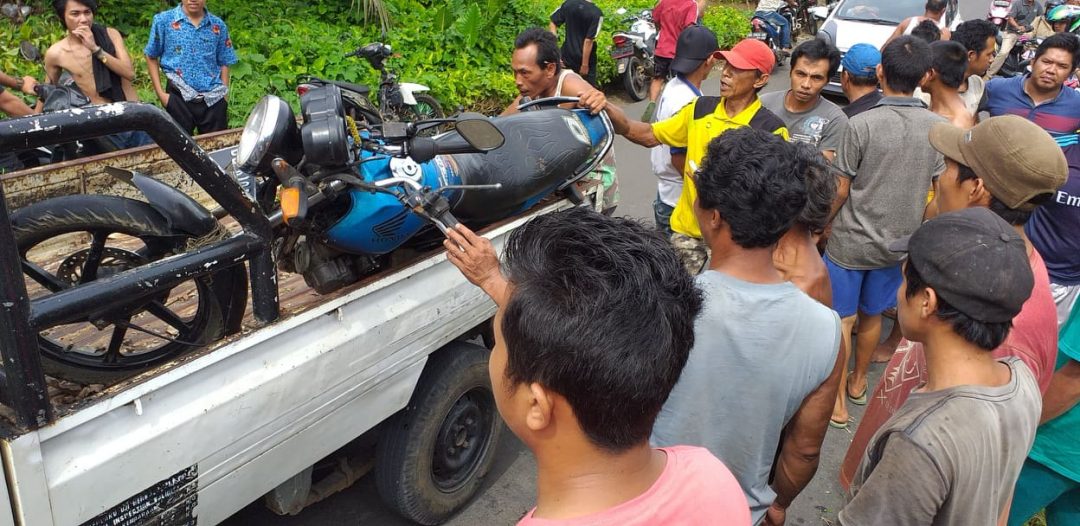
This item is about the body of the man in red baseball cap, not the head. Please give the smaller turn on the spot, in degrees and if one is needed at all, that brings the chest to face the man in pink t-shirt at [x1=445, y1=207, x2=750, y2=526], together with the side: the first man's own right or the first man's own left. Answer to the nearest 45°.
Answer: approximately 45° to the first man's own left

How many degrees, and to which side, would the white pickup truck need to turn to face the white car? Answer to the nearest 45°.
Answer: approximately 180°

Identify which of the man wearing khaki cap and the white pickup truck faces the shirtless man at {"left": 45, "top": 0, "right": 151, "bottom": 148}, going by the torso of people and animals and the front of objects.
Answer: the man wearing khaki cap

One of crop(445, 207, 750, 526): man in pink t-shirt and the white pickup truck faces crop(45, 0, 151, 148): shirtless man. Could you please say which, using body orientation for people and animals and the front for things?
the man in pink t-shirt

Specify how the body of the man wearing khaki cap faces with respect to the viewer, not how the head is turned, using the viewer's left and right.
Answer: facing to the left of the viewer

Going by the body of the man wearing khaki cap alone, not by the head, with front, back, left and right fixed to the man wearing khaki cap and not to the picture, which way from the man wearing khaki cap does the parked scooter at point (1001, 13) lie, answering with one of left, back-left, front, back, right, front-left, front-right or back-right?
right

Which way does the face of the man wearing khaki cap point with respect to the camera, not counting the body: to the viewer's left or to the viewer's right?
to the viewer's left

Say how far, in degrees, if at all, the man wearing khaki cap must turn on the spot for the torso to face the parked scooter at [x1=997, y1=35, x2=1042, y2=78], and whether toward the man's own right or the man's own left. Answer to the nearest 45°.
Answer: approximately 90° to the man's own right

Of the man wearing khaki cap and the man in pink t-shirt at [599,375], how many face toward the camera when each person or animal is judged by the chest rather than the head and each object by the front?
0
